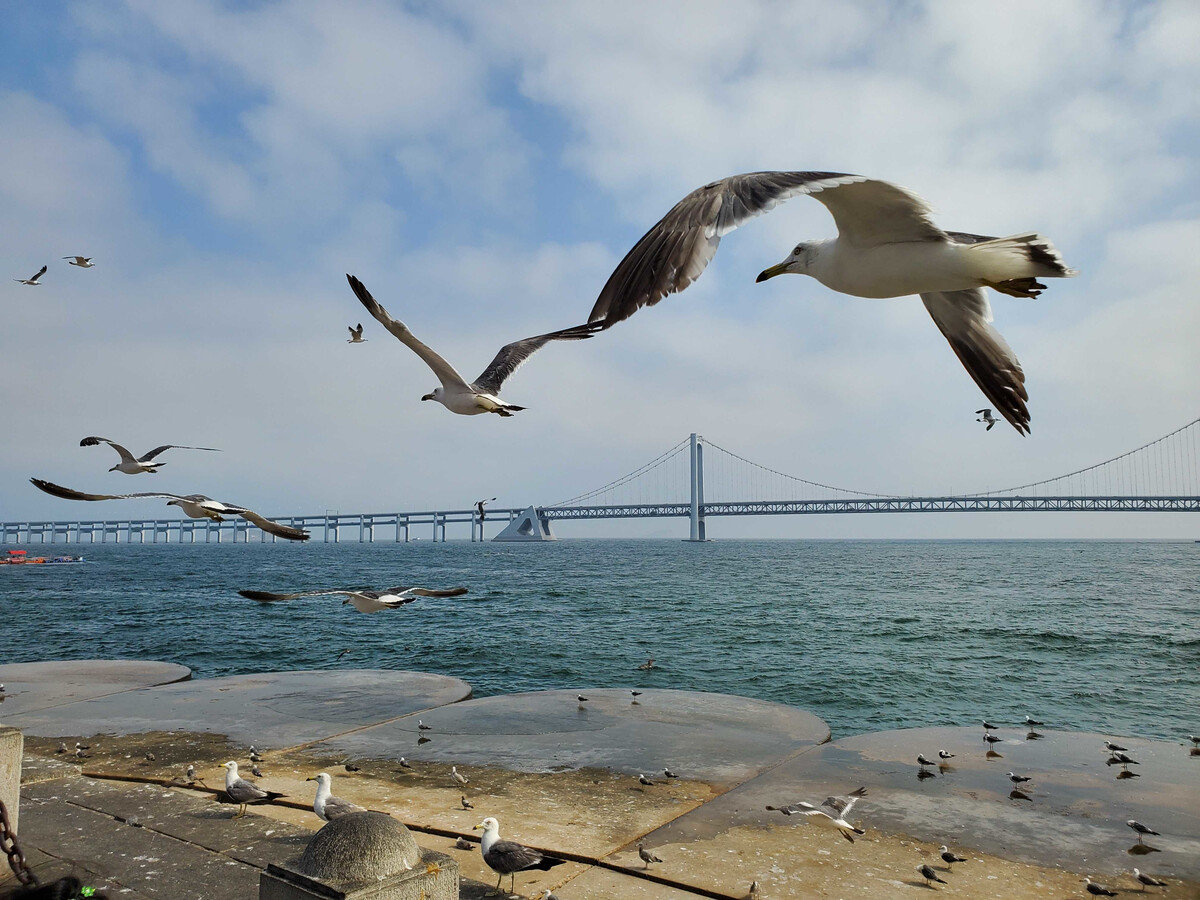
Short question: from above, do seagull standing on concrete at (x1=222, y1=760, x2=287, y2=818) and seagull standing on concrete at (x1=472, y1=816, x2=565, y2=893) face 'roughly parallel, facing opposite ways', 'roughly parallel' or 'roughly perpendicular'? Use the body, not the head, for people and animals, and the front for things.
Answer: roughly parallel

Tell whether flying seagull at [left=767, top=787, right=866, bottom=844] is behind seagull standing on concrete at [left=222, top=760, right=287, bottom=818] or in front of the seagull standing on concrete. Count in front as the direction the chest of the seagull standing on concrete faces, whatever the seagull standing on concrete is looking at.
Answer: behind

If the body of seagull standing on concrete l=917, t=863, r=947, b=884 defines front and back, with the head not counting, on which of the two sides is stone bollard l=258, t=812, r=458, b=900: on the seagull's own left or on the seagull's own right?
on the seagull's own left

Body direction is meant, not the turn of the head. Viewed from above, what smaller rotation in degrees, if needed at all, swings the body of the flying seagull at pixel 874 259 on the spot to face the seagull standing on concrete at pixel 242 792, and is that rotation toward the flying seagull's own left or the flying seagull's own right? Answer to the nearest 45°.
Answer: approximately 45° to the flying seagull's own right

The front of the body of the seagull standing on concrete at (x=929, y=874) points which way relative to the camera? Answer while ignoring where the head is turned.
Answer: to the viewer's left

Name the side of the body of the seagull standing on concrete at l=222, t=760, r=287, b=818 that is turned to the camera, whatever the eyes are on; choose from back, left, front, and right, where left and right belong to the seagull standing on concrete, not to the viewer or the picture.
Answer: left

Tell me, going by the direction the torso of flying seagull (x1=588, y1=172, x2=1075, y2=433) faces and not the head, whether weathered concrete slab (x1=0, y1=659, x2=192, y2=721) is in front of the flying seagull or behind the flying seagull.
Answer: in front

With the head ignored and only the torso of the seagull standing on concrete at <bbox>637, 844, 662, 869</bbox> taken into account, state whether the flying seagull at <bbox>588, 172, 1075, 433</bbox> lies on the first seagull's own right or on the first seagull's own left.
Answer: on the first seagull's own left

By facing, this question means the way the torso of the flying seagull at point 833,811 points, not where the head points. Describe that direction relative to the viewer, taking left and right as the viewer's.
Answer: facing away from the viewer and to the left of the viewer

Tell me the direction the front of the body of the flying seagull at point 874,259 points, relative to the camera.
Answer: to the viewer's left

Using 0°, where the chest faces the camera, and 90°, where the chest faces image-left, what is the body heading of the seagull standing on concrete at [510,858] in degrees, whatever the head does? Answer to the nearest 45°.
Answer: approximately 90°

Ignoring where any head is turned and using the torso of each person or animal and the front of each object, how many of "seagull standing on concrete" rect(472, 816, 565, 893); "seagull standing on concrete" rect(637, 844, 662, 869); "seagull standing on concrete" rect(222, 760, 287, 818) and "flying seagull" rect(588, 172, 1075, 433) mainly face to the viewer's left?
4

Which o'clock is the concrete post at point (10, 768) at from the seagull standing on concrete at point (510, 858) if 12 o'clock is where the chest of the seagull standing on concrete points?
The concrete post is roughly at 12 o'clock from the seagull standing on concrete.

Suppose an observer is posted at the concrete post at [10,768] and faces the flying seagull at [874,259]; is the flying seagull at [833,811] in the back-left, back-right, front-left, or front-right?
front-left

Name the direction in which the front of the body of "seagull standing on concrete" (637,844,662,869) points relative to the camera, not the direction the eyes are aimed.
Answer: to the viewer's left

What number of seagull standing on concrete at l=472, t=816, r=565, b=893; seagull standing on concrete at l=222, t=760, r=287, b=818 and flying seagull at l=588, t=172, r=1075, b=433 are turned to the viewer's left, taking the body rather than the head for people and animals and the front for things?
3
